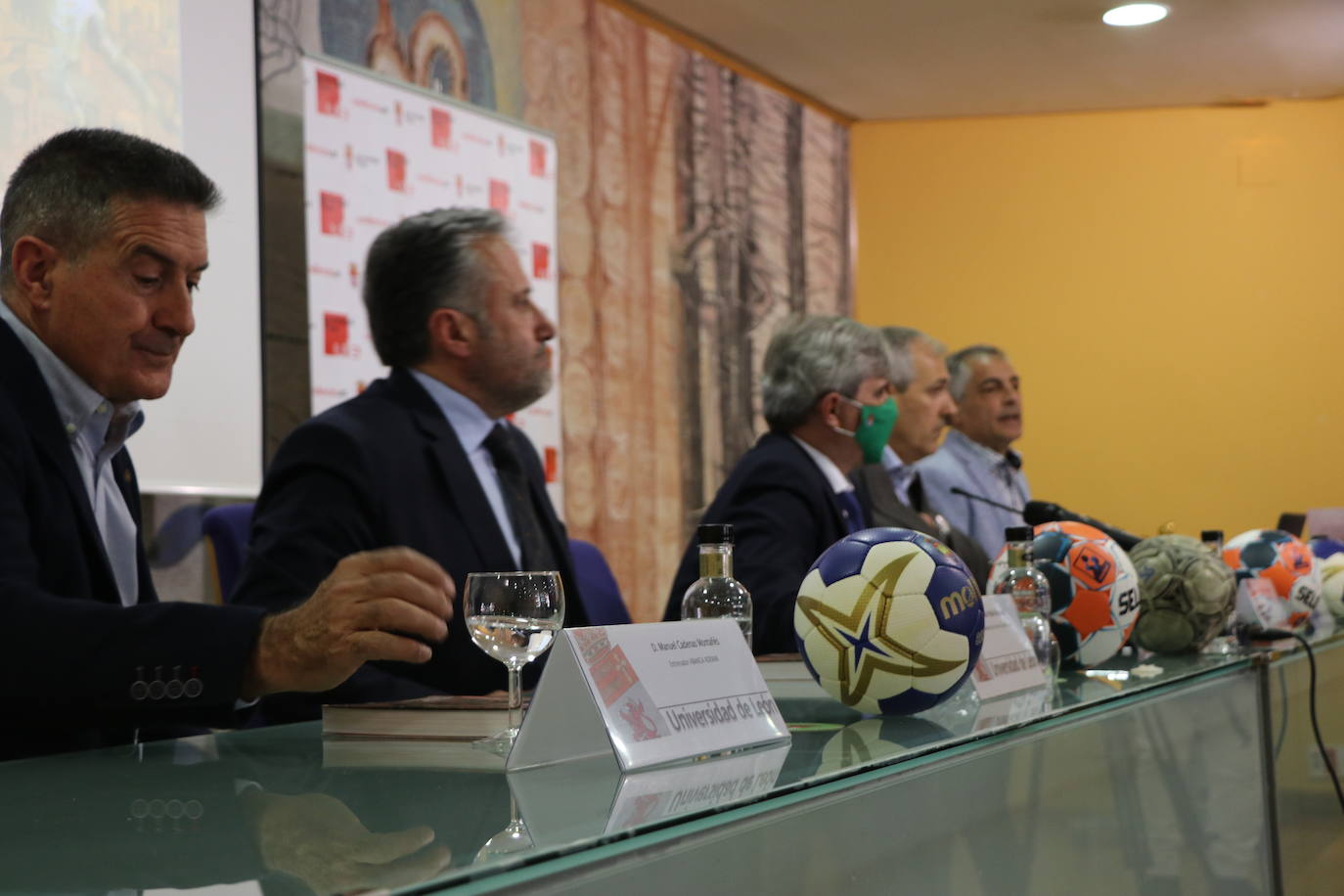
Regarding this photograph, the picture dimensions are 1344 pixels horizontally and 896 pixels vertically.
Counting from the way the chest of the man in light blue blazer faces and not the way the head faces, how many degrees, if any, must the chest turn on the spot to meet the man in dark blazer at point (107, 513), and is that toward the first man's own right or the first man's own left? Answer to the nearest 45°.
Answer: approximately 45° to the first man's own right

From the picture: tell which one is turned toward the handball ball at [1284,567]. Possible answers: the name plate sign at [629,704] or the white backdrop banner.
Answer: the white backdrop banner

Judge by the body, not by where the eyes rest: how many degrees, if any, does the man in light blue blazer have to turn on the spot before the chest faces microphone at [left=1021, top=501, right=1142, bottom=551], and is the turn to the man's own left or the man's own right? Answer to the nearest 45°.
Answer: approximately 45° to the man's own right

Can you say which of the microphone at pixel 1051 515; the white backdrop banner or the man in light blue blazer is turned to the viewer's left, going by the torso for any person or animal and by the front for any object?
the microphone

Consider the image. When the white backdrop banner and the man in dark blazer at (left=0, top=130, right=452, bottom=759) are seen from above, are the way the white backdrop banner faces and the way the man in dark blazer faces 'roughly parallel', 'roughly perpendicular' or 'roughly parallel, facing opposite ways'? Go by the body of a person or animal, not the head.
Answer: roughly parallel

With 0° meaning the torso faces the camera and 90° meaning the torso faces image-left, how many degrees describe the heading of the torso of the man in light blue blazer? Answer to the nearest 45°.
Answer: approximately 315°

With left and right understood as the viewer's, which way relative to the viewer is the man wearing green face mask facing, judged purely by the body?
facing to the right of the viewer

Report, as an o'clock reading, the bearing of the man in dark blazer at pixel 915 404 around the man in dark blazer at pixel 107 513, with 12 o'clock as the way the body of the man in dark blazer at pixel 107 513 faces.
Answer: the man in dark blazer at pixel 915 404 is roughly at 9 o'clock from the man in dark blazer at pixel 107 513.

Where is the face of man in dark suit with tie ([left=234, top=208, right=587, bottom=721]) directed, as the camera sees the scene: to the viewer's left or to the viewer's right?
to the viewer's right

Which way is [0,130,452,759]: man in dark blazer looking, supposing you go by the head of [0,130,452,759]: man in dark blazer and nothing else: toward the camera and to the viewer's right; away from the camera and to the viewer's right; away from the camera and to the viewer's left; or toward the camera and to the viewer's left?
toward the camera and to the viewer's right

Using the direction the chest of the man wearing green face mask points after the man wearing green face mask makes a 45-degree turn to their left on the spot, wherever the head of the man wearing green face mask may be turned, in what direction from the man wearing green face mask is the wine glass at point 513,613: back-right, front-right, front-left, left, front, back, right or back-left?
back-right

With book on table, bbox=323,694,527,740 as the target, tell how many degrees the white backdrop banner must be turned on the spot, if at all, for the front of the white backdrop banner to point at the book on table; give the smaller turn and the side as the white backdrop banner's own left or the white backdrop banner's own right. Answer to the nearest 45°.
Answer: approximately 45° to the white backdrop banner's own right

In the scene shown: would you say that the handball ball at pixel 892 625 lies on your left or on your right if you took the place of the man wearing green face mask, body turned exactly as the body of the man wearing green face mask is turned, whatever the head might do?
on your right

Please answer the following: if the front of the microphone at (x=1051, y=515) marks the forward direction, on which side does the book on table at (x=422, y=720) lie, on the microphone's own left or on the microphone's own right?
on the microphone's own left

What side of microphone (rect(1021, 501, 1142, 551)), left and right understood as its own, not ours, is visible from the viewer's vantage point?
left

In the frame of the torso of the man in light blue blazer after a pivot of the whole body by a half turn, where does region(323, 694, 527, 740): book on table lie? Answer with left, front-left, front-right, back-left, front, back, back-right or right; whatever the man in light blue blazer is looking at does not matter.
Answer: back-left

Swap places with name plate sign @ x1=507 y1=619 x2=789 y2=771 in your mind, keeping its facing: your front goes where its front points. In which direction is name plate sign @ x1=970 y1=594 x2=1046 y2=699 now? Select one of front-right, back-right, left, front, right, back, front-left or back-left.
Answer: left

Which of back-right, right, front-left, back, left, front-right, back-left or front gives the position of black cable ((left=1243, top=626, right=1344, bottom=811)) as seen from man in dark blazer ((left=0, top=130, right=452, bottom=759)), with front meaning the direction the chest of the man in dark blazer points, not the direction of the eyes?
front-left
